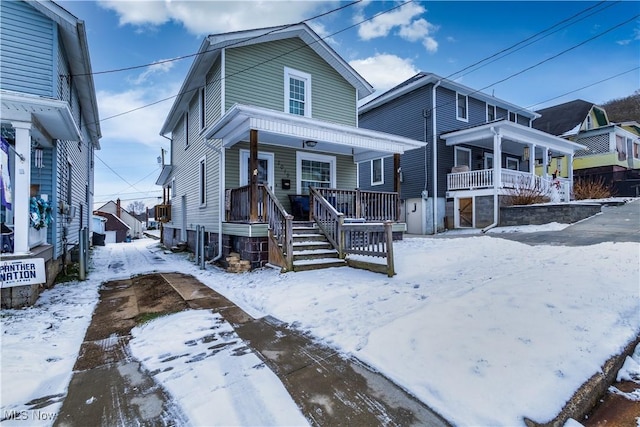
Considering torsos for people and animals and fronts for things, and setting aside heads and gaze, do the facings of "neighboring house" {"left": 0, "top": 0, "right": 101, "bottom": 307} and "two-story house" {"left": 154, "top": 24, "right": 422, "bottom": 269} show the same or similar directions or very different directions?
same or similar directions

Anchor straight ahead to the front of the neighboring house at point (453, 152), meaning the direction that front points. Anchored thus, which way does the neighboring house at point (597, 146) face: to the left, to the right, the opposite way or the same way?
the same way

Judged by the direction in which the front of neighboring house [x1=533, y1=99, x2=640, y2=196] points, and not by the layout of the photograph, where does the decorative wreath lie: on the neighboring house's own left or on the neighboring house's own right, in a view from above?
on the neighboring house's own right

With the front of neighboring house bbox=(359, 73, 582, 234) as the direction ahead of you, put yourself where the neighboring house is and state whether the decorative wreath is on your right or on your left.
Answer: on your right

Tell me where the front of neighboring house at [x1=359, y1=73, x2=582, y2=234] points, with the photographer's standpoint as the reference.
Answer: facing the viewer and to the right of the viewer

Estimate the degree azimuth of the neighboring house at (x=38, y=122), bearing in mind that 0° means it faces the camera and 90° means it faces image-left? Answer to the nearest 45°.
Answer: approximately 0°

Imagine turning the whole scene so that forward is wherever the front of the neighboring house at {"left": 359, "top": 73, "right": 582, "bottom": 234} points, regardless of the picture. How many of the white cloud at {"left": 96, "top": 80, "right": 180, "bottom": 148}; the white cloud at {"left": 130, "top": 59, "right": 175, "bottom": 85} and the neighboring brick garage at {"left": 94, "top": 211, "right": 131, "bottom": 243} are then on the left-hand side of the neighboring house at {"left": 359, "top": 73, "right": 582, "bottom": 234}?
0

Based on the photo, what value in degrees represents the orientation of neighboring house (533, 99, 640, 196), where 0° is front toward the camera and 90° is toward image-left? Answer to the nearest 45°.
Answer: approximately 315°

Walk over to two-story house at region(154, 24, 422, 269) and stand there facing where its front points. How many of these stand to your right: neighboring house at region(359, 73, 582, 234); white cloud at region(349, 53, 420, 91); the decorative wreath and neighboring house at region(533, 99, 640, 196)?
1

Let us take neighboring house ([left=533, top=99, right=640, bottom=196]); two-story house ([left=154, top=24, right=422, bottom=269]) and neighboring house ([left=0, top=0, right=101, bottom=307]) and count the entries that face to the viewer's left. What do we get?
0

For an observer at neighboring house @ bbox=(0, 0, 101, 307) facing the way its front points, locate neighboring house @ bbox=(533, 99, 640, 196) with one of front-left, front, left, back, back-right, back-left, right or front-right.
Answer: left

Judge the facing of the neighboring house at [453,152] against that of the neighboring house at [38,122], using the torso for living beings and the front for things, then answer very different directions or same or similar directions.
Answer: same or similar directions

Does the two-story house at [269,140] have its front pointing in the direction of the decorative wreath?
no

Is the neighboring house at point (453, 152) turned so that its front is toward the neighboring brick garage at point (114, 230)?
no
